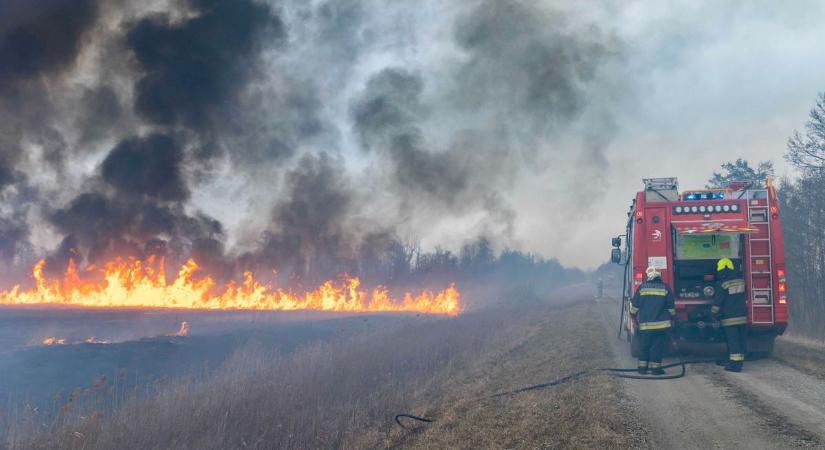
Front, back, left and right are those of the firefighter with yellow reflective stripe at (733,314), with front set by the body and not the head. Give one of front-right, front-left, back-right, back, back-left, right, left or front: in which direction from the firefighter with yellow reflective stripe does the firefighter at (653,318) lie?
left

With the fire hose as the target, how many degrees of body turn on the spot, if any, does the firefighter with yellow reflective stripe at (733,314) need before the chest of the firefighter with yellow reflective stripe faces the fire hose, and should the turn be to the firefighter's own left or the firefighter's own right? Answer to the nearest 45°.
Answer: approximately 90° to the firefighter's own left

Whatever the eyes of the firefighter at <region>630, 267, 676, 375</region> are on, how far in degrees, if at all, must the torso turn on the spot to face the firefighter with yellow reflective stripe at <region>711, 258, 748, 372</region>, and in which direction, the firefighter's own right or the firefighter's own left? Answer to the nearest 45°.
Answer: approximately 45° to the firefighter's own right

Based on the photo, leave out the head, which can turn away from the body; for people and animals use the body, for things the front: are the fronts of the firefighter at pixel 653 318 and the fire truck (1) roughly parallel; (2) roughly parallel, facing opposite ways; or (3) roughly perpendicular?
roughly parallel

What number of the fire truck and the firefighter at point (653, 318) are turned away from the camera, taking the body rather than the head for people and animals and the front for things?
2

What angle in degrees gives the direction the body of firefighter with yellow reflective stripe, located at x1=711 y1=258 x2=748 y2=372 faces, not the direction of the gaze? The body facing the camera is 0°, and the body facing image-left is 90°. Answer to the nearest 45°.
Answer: approximately 135°

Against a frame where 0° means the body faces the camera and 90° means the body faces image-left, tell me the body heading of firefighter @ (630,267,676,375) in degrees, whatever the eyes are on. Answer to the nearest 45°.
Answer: approximately 180°

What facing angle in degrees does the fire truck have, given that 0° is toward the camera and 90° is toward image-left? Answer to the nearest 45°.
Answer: approximately 180°

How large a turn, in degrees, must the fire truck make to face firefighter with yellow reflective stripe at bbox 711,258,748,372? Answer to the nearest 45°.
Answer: approximately 180°
